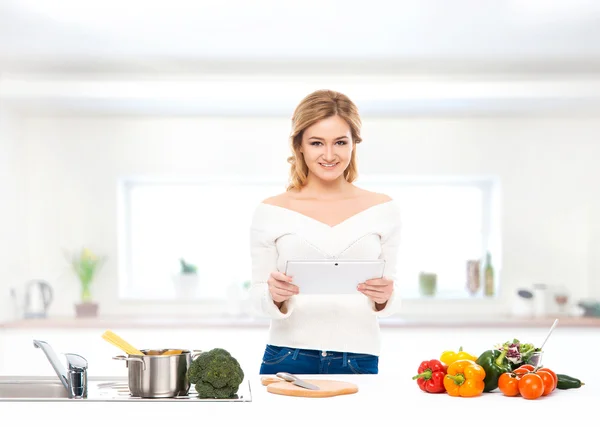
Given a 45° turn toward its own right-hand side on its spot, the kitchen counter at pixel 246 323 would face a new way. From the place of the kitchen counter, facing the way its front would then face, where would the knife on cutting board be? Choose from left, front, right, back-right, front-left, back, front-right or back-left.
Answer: front-left

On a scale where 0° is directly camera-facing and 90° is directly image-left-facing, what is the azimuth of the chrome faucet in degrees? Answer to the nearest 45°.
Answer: approximately 90°

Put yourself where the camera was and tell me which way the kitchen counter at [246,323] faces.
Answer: facing the viewer

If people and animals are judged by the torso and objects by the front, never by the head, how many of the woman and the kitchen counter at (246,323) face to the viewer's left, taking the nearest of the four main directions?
0

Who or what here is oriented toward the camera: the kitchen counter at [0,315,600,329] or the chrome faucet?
the kitchen counter

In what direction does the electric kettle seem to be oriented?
to the viewer's left

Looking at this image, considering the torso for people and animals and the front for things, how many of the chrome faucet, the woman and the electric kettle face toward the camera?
1

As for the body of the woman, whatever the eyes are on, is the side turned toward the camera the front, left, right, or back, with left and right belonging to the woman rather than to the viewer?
front

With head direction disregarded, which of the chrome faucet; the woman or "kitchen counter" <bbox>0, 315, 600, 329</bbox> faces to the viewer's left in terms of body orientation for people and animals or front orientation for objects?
the chrome faucet

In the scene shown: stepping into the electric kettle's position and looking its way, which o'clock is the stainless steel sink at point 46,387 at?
The stainless steel sink is roughly at 9 o'clock from the electric kettle.
